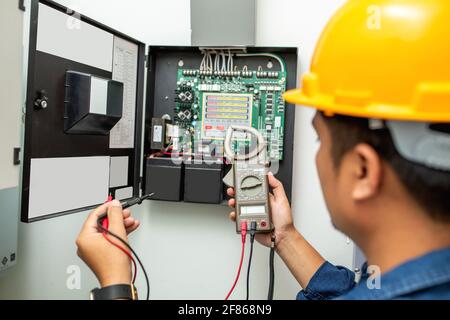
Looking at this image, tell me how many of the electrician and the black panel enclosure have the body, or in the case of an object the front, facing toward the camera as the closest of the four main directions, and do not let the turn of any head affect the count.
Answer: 1

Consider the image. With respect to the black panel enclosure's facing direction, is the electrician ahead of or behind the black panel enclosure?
ahead

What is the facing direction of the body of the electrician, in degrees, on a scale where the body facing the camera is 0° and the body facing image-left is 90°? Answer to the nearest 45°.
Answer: approximately 135°

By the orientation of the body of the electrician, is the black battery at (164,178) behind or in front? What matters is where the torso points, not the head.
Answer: in front

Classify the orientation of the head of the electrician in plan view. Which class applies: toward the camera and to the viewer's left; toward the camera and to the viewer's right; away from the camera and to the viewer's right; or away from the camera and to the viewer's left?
away from the camera and to the viewer's left

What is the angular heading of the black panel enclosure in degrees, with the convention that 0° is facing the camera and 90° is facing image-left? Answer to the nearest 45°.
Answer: approximately 0°
